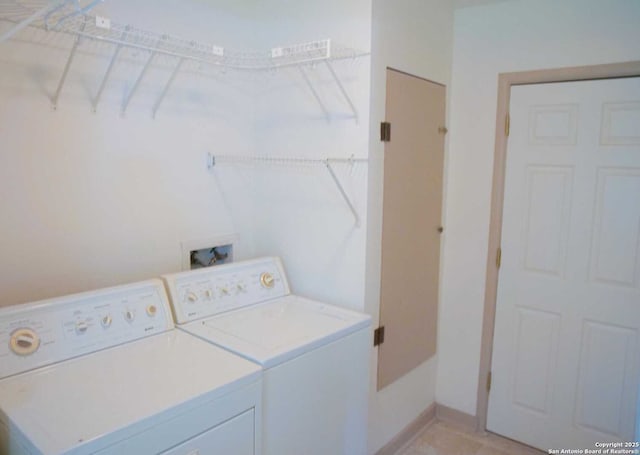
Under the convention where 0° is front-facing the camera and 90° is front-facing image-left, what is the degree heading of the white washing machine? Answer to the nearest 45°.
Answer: approximately 315°

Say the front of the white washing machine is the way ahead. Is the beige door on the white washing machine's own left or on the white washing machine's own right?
on the white washing machine's own left

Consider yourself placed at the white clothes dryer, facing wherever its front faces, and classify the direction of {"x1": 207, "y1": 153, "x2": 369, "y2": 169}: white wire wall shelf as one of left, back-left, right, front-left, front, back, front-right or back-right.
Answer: left

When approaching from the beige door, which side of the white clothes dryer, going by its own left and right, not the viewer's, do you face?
left

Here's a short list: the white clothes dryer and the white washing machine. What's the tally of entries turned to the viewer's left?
0

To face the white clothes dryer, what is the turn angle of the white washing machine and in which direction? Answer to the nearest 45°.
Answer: approximately 90° to its right
